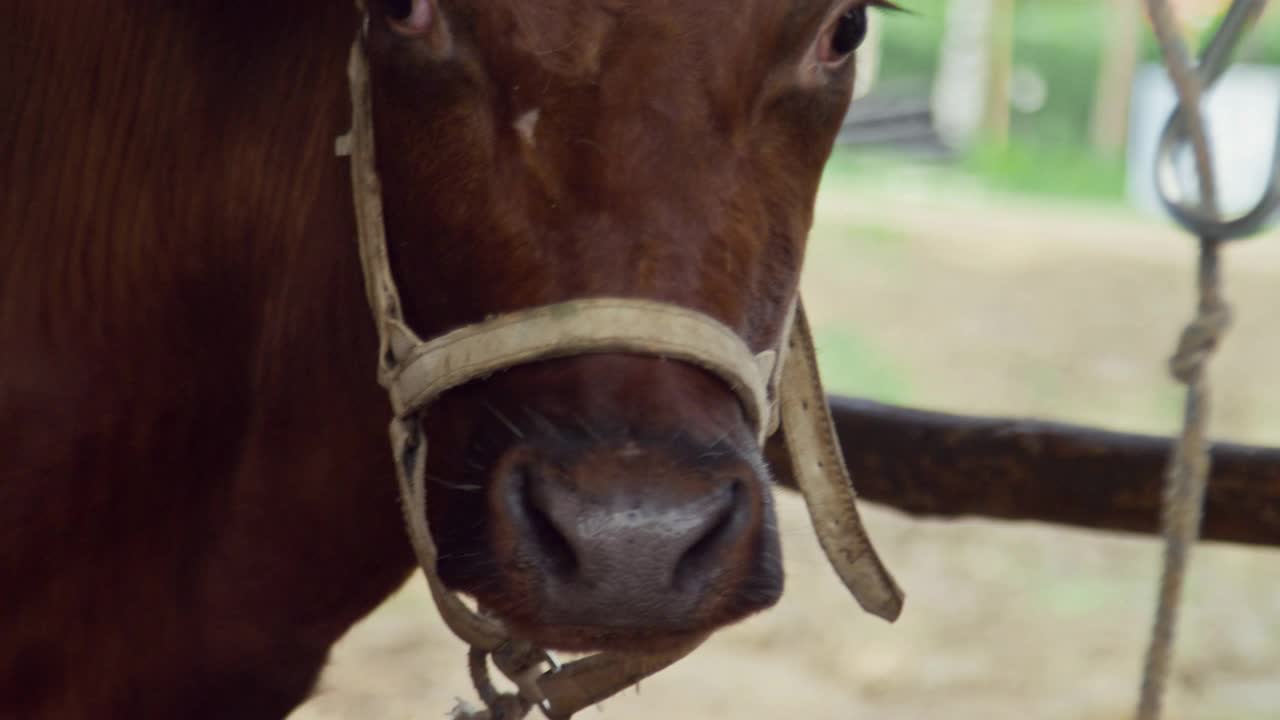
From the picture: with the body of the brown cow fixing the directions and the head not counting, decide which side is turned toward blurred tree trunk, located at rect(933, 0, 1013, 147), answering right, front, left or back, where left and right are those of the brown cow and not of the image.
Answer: left

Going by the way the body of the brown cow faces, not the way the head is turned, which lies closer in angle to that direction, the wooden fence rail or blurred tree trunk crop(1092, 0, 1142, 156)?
the wooden fence rail

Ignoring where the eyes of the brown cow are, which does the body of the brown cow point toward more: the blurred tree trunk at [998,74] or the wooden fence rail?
the wooden fence rail

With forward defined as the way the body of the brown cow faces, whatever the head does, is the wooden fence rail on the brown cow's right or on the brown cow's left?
on the brown cow's left

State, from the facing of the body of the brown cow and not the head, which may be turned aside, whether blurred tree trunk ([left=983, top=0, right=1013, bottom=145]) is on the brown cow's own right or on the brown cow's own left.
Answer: on the brown cow's own left

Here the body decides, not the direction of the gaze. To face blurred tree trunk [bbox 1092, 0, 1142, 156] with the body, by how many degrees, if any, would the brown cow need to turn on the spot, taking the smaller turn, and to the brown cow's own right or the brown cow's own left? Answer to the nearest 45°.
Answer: approximately 90° to the brown cow's own left

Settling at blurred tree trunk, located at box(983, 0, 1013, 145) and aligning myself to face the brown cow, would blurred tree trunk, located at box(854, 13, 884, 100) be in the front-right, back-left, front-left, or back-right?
back-right

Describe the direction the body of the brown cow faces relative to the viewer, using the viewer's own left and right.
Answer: facing the viewer and to the right of the viewer

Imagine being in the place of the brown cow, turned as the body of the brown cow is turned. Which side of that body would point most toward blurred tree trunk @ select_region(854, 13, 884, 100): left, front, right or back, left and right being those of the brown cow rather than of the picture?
left

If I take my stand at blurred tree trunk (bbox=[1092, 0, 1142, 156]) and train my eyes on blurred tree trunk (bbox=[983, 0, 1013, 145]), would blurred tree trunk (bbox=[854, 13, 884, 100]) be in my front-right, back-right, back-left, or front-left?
front-right
